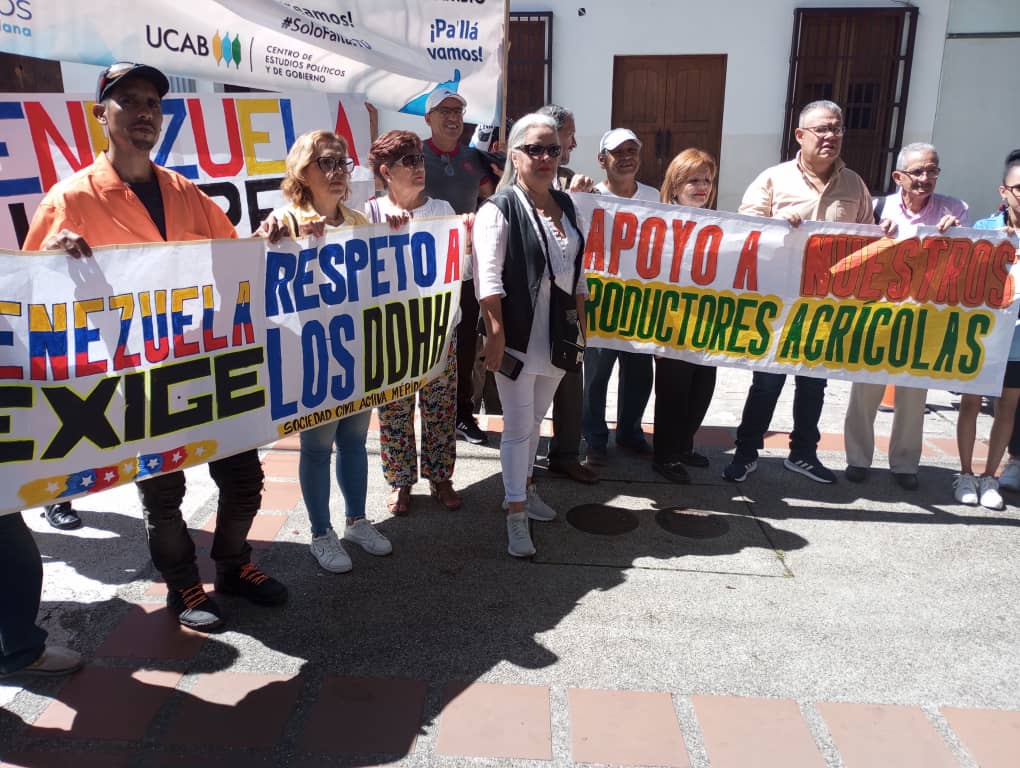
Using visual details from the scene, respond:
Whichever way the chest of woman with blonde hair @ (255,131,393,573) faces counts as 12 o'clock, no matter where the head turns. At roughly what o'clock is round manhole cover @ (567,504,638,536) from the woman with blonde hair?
The round manhole cover is roughly at 10 o'clock from the woman with blonde hair.

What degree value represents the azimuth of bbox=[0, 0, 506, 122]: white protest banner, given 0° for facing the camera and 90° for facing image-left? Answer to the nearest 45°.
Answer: approximately 0°

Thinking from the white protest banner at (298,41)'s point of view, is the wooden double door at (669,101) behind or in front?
behind

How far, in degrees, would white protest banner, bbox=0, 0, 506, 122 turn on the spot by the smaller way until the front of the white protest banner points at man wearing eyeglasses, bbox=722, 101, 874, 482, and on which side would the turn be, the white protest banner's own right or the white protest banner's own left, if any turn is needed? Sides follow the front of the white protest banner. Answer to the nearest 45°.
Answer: approximately 90° to the white protest banner's own left

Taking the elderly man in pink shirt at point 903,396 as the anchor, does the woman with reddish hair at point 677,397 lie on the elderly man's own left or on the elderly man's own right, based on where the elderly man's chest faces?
on the elderly man's own right

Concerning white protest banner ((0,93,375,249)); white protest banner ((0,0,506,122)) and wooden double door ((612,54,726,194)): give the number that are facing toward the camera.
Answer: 3

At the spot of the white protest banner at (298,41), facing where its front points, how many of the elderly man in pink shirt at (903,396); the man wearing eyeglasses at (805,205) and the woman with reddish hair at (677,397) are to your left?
3

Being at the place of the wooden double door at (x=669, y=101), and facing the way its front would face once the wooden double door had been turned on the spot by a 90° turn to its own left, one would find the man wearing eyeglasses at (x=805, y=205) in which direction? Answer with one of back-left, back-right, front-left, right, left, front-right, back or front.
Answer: right

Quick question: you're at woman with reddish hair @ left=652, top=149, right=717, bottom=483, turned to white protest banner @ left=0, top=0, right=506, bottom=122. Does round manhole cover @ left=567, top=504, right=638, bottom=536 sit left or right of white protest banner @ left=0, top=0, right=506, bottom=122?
left

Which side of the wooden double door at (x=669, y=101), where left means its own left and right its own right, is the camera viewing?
front

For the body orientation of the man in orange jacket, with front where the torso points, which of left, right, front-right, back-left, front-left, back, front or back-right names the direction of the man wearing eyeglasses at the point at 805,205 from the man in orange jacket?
front-left
